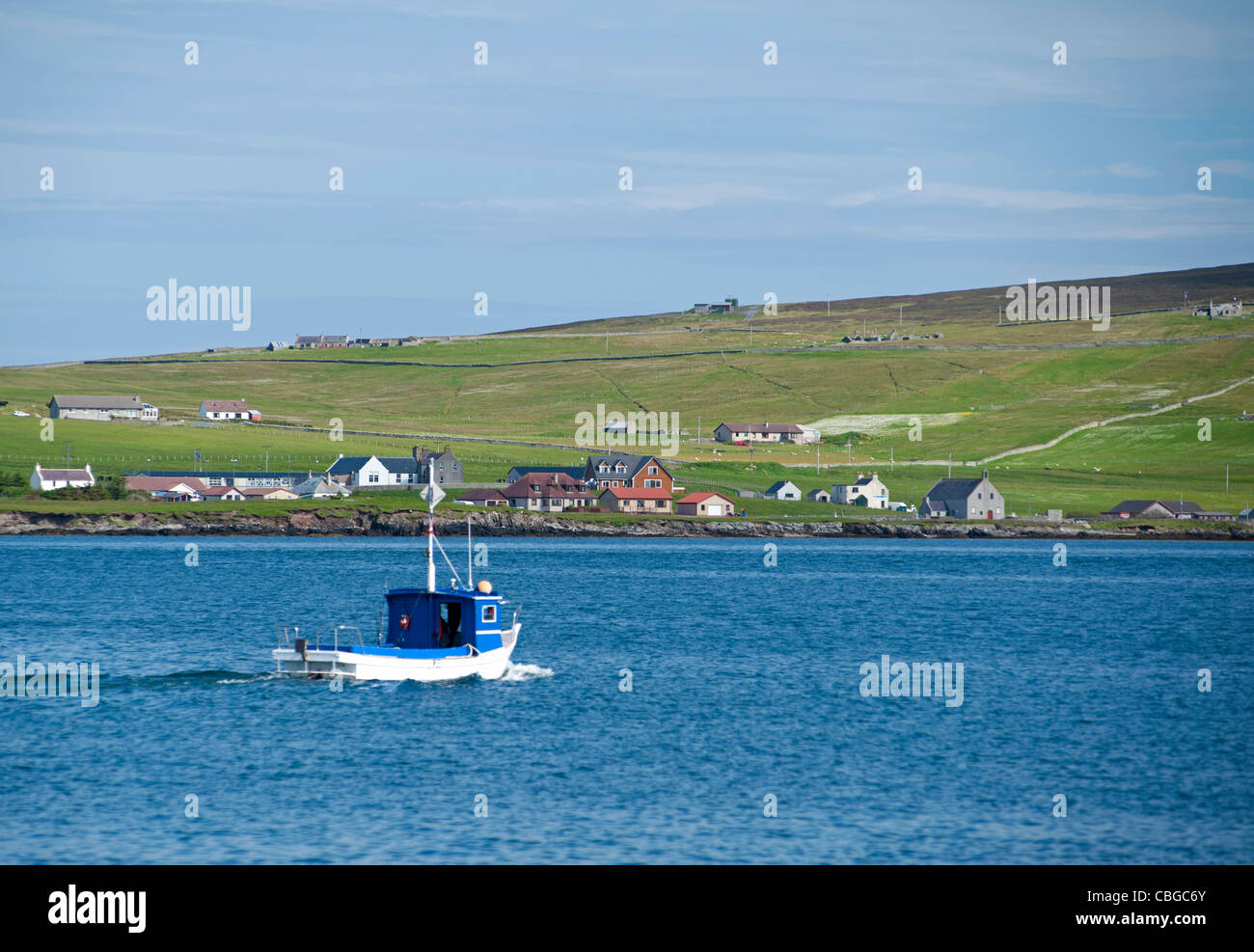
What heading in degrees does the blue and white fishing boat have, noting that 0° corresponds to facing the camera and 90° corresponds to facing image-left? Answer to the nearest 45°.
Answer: approximately 225°
